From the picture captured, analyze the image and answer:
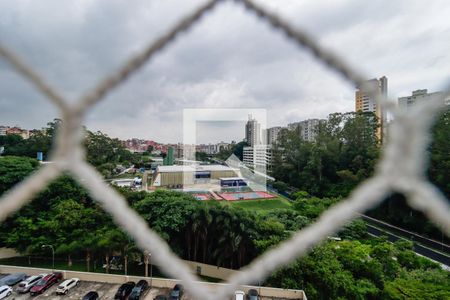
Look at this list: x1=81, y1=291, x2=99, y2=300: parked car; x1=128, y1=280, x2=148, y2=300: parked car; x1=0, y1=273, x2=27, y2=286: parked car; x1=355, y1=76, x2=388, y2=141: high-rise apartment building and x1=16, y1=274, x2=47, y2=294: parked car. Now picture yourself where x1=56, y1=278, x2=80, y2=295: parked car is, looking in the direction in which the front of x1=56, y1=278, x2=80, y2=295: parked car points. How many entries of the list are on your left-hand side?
2

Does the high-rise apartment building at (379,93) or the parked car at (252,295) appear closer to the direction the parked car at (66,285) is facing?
the parked car

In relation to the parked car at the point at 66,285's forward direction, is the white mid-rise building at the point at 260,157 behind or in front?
in front

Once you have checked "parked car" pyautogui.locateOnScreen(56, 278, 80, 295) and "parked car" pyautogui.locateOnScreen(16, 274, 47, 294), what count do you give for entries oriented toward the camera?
0

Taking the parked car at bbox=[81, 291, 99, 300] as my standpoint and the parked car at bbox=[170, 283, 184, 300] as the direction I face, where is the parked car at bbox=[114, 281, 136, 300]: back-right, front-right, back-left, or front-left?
front-left

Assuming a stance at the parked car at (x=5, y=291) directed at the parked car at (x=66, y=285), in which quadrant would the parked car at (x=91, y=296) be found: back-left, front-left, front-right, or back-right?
front-right

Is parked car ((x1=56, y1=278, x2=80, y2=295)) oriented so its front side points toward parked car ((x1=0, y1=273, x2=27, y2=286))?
no

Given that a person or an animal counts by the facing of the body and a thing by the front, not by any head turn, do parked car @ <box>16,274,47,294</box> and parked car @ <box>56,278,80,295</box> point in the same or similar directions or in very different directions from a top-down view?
same or similar directions

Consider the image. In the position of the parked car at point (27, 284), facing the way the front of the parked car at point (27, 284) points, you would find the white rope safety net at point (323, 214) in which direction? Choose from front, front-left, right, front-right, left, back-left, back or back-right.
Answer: back-right
